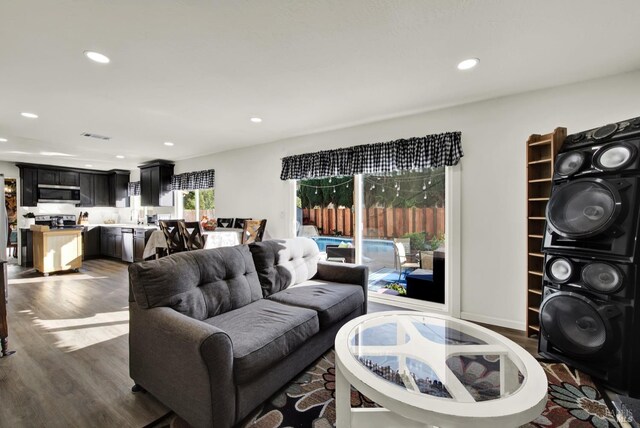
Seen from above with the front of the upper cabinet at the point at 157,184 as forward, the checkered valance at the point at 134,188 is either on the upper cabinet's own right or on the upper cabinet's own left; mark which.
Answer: on the upper cabinet's own right

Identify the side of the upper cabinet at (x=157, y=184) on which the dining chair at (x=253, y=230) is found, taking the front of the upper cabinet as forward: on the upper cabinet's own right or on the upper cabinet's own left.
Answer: on the upper cabinet's own left

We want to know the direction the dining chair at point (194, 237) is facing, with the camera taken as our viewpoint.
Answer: facing away from the viewer

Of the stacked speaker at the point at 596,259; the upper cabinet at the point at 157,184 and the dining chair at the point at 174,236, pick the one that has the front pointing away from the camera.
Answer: the dining chair

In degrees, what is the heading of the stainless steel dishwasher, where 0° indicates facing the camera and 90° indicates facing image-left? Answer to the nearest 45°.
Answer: approximately 45°

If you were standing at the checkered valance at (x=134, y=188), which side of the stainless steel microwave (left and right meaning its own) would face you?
left

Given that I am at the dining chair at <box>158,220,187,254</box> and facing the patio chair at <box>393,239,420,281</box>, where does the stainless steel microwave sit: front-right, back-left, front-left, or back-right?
back-left

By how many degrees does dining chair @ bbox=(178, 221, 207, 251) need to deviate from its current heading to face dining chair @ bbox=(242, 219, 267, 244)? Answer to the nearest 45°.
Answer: approximately 90° to its right

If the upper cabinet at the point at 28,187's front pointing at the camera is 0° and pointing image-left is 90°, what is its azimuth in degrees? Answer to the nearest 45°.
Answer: approximately 0°
